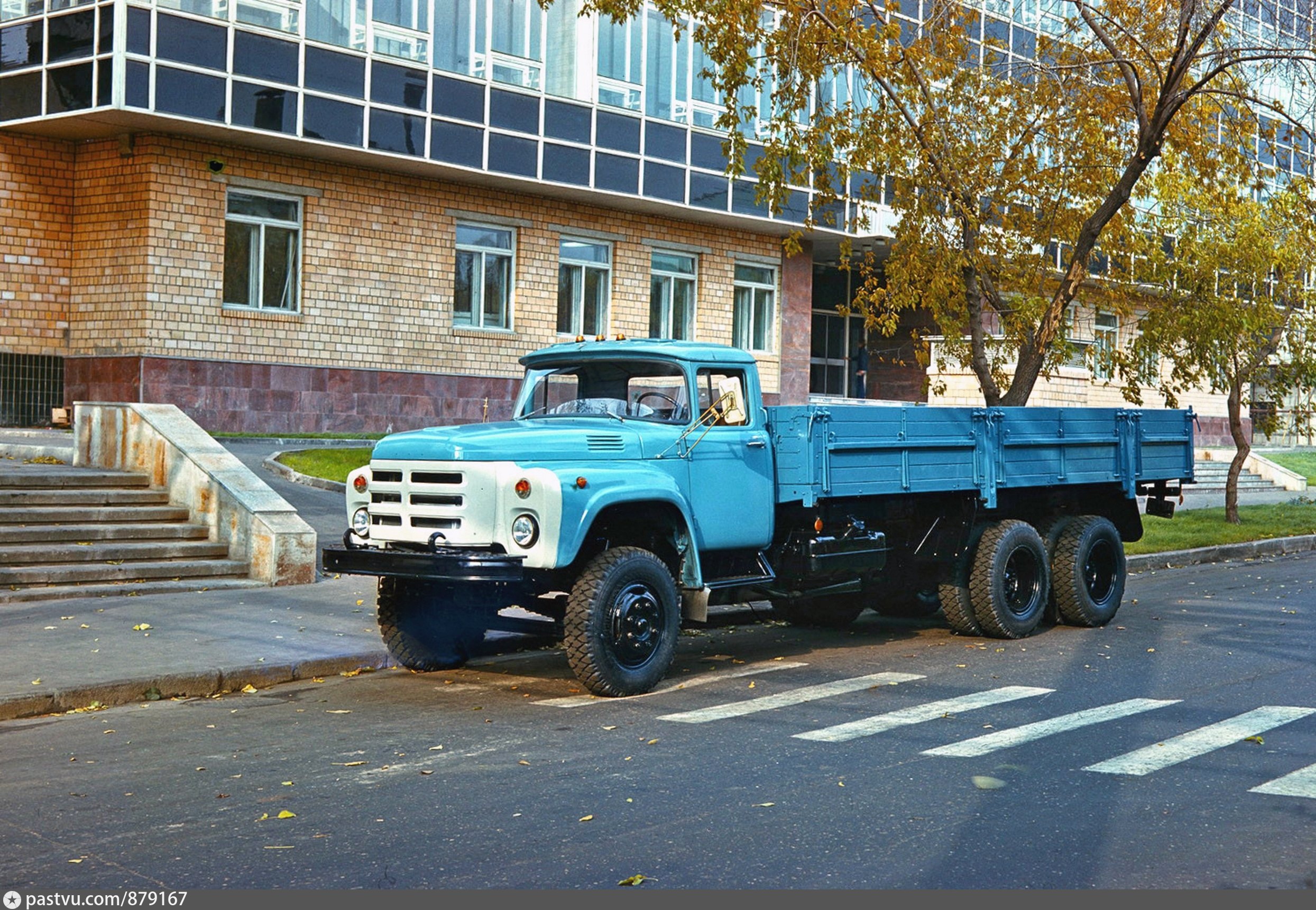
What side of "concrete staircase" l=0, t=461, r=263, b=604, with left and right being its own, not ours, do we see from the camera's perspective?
front

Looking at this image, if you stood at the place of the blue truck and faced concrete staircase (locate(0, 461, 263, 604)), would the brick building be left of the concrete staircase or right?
right

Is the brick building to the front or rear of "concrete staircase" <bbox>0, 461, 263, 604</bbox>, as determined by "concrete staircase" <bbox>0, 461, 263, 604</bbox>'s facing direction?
to the rear

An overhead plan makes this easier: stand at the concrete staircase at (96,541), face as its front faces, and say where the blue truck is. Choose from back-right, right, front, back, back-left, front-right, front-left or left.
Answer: front-left

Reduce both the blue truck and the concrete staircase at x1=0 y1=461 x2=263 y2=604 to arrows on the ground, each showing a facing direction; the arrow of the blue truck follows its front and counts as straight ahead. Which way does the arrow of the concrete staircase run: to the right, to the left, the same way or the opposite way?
to the left

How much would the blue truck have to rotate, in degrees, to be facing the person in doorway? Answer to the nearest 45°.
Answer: approximately 135° to its right

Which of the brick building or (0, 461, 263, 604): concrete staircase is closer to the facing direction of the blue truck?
the concrete staircase

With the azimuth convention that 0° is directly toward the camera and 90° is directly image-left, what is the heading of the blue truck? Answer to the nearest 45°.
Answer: approximately 45°

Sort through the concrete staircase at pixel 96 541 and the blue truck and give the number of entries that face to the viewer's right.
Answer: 0
